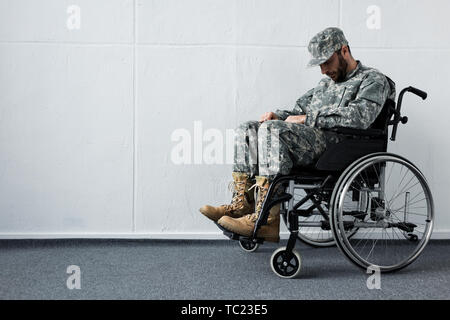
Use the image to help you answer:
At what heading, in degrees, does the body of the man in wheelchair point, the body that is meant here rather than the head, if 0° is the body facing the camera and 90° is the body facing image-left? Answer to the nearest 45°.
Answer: approximately 45°

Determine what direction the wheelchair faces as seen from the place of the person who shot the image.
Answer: facing the viewer and to the left of the viewer

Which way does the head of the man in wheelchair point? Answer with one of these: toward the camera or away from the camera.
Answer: toward the camera
